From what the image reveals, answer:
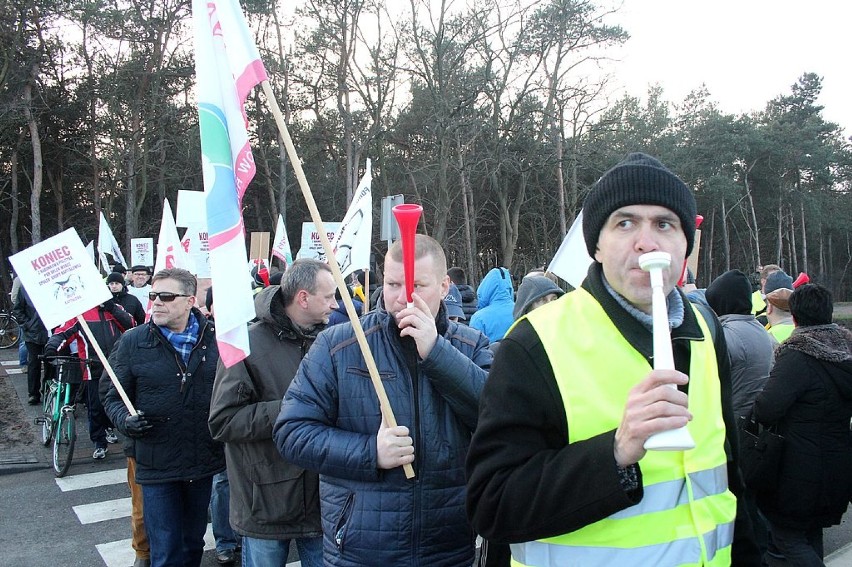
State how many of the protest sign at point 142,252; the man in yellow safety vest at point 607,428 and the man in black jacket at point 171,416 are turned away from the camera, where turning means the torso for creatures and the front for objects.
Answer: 0

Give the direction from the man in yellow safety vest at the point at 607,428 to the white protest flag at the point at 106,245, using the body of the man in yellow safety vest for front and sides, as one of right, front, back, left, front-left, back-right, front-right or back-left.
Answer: back

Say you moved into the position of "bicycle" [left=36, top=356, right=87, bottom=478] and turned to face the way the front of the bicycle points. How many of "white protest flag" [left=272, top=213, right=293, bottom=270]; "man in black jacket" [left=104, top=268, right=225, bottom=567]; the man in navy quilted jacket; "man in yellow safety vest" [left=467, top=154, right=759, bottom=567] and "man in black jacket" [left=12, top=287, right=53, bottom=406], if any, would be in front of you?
3

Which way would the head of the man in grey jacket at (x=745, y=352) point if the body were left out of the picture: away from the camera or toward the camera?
away from the camera

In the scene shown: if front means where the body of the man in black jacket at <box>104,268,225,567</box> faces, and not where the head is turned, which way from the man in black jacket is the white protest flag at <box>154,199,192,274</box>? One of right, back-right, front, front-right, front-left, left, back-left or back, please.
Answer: back-left

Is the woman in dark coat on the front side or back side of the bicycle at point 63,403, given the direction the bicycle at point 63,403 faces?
on the front side

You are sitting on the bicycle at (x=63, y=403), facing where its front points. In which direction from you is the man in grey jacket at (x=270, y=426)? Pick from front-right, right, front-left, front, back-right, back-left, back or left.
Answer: front

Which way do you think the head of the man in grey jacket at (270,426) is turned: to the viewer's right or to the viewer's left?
to the viewer's right

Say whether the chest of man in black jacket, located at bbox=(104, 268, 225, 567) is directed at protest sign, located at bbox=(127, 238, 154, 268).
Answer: no

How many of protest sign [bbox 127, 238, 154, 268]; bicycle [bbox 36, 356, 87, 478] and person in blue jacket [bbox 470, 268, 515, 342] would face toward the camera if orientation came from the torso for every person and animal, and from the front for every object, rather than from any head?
2

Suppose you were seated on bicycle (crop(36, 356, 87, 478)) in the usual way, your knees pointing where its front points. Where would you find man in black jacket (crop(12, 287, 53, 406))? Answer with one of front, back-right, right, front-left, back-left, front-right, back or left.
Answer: back

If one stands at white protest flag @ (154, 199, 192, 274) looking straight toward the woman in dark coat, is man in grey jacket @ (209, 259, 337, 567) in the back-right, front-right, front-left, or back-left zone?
front-right

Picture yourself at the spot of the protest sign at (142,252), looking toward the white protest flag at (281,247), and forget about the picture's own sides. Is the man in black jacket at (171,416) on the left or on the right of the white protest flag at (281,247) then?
right

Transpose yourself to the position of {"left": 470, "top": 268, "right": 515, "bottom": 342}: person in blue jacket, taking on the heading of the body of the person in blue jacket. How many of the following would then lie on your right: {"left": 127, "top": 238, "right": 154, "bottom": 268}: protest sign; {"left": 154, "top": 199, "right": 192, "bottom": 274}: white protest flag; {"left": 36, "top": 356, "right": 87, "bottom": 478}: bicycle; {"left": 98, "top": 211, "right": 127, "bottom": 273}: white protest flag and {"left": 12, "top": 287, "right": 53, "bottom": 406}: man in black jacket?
0

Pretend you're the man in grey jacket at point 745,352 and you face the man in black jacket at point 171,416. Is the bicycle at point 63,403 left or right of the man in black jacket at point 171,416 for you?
right

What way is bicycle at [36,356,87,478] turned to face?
toward the camera

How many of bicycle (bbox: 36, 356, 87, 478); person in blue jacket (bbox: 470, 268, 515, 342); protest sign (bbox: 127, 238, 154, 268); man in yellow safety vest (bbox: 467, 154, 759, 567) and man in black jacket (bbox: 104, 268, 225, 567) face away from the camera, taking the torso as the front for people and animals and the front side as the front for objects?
1

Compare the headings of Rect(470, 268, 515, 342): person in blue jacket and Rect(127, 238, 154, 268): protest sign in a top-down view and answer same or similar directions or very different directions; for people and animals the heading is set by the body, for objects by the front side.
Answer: very different directions
